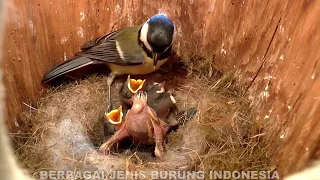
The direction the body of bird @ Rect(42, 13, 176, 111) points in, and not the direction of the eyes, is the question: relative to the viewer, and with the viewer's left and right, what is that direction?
facing to the right of the viewer
